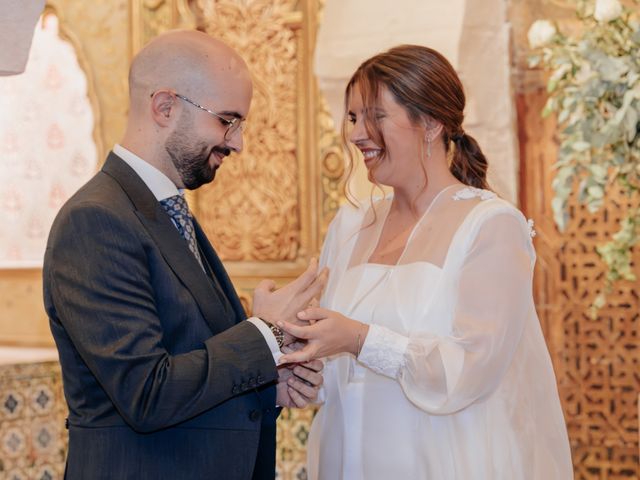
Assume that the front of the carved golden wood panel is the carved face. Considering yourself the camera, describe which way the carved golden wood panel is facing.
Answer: facing the viewer

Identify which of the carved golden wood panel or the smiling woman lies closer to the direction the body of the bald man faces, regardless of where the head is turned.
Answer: the smiling woman

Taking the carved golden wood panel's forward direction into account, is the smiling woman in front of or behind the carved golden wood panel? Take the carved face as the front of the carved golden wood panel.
in front

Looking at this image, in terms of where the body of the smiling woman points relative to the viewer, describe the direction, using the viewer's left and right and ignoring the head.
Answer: facing the viewer and to the left of the viewer

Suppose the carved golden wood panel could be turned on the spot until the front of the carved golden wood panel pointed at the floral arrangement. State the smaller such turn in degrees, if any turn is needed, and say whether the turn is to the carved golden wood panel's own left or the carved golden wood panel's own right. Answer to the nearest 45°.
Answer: approximately 45° to the carved golden wood panel's own left

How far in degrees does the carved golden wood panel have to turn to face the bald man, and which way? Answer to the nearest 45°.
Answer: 0° — it already faces them

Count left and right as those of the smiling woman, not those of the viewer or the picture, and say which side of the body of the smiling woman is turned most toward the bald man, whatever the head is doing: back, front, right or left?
front

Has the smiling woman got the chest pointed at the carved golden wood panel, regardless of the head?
no

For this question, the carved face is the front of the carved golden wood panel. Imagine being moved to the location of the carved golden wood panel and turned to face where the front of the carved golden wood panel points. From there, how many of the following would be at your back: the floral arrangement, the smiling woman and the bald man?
0

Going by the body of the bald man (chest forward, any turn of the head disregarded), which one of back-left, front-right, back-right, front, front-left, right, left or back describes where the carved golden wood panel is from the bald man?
left

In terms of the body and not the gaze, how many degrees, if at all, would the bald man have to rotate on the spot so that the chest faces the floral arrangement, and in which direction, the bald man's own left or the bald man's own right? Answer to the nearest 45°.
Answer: approximately 45° to the bald man's own left

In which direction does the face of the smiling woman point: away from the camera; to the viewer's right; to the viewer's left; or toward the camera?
to the viewer's left

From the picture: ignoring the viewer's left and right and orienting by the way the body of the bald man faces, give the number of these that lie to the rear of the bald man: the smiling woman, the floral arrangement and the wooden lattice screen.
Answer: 0

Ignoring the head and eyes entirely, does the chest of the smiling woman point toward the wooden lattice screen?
no

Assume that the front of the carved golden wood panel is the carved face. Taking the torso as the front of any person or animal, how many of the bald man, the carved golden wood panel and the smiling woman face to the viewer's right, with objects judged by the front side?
1
